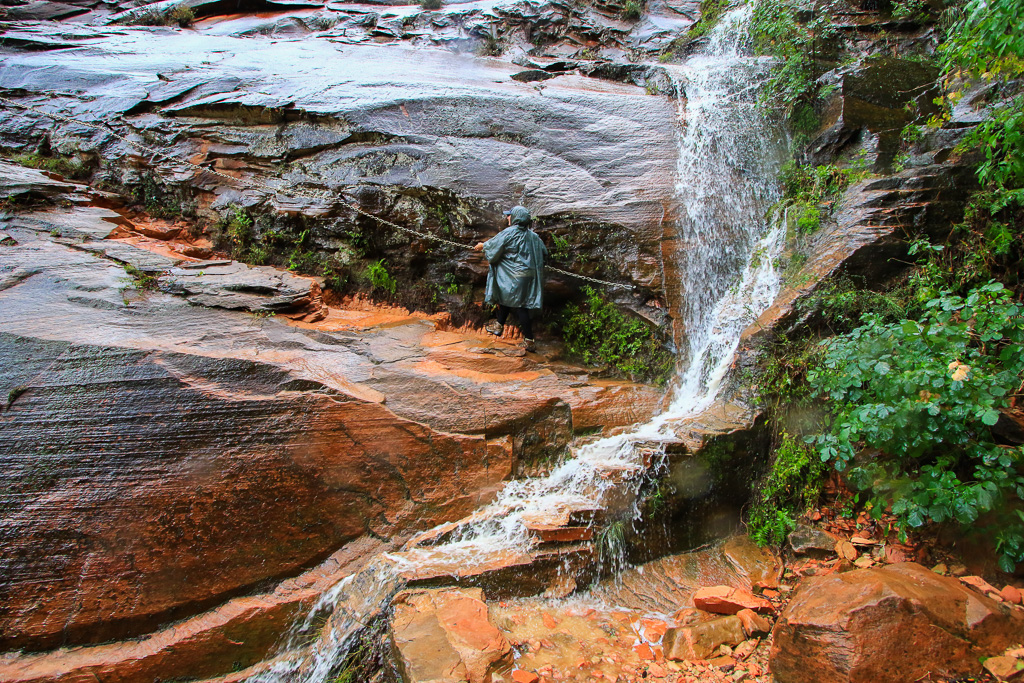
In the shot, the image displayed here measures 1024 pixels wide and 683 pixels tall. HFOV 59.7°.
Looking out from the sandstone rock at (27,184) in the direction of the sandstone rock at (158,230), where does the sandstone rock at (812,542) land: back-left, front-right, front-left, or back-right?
front-right

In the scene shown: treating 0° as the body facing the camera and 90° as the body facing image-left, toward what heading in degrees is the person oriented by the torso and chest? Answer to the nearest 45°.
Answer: approximately 135°

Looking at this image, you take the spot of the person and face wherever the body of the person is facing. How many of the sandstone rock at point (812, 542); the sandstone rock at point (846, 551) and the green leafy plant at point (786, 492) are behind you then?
3

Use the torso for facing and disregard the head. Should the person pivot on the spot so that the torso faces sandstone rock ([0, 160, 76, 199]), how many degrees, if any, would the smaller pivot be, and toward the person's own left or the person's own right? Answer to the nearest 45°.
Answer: approximately 45° to the person's own left

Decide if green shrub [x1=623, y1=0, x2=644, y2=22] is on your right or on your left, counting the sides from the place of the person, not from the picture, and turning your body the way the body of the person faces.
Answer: on your right

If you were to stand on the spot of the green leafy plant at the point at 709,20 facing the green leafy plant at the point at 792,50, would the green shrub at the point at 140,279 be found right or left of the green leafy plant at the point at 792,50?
right

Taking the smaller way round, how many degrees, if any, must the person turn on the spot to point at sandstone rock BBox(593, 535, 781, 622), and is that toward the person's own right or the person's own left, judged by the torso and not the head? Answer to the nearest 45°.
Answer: approximately 180°

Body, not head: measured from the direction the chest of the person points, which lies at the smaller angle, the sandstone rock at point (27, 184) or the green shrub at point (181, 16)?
the green shrub

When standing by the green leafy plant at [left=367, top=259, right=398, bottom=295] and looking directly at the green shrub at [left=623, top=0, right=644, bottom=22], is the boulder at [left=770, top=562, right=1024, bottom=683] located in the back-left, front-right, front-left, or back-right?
back-right

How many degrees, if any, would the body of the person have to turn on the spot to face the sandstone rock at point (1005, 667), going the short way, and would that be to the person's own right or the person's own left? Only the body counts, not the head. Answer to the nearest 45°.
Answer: approximately 180°

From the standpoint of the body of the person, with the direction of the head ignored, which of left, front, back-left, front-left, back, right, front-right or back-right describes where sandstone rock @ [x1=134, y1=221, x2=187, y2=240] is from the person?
front-left

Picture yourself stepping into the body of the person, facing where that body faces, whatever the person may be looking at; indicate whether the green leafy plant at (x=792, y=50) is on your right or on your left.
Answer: on your right

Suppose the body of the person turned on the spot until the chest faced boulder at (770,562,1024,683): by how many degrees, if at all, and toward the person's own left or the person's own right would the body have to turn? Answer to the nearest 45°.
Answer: approximately 180°

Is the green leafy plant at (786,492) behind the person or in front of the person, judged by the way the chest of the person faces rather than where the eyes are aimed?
behind
